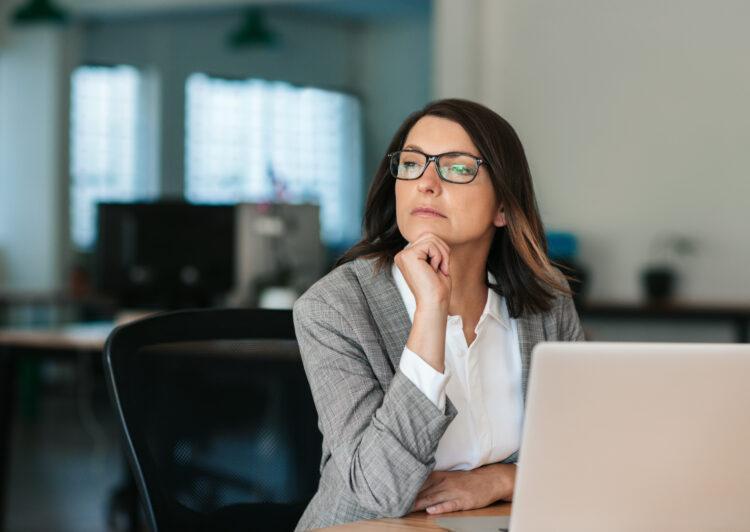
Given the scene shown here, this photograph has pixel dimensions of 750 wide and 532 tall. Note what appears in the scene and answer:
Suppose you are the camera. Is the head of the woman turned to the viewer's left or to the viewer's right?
to the viewer's left

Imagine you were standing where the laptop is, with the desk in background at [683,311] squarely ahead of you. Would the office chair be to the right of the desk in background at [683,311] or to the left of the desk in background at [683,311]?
left

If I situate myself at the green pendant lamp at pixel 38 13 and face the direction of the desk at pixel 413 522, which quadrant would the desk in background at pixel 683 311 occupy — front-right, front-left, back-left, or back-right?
front-left

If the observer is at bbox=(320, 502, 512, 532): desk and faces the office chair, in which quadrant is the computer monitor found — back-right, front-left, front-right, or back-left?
front-right

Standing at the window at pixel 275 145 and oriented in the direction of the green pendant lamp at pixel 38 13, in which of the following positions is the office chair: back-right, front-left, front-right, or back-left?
front-left

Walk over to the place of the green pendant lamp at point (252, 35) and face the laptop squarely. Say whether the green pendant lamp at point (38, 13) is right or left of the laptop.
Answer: right
